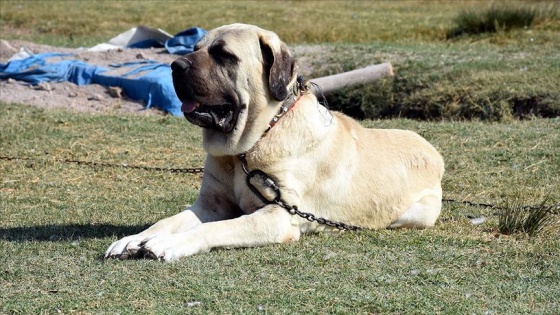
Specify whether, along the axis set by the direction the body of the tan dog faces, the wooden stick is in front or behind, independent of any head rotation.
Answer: behind

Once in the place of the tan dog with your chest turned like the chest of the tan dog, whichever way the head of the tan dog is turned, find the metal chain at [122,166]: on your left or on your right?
on your right

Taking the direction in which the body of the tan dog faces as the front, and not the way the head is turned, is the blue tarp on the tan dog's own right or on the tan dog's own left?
on the tan dog's own right

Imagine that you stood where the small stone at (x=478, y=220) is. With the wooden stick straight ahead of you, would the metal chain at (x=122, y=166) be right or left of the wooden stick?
left

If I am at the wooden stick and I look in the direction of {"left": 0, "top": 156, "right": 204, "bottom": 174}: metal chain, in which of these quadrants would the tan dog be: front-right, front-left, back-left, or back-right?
front-left

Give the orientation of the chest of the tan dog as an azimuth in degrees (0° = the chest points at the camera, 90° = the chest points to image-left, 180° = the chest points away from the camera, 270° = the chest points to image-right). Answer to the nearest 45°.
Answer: approximately 45°

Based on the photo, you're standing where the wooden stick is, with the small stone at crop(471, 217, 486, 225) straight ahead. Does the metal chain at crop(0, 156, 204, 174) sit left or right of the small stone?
right
